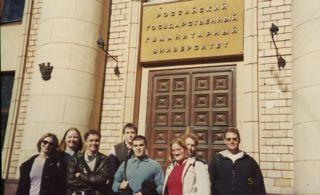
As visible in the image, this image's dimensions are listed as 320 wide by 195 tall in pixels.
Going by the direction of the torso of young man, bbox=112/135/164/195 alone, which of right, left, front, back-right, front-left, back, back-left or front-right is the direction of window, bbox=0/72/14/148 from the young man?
back-right

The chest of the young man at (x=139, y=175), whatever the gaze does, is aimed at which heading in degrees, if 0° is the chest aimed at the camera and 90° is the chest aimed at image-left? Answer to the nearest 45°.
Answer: approximately 0°

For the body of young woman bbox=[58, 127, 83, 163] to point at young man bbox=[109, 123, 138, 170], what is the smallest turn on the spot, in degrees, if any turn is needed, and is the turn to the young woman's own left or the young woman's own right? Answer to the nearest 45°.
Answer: approximately 90° to the young woman's own left

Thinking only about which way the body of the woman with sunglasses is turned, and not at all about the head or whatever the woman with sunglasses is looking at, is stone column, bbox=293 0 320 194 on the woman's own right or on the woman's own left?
on the woman's own left

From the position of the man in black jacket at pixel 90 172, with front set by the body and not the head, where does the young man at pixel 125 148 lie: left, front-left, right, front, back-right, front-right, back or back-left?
back-left

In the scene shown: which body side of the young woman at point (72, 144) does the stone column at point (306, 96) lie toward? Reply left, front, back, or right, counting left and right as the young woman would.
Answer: left

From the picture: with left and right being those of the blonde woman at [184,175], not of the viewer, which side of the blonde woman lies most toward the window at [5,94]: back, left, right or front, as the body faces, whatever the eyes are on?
right

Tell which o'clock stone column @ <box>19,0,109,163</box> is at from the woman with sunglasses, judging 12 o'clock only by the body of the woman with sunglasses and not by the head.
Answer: The stone column is roughly at 6 o'clock from the woman with sunglasses.

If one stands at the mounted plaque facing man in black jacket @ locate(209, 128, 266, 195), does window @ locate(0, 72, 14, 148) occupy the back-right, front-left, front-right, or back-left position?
back-right

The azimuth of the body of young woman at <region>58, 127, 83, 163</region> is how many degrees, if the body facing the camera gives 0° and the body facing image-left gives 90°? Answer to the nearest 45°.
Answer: approximately 0°
